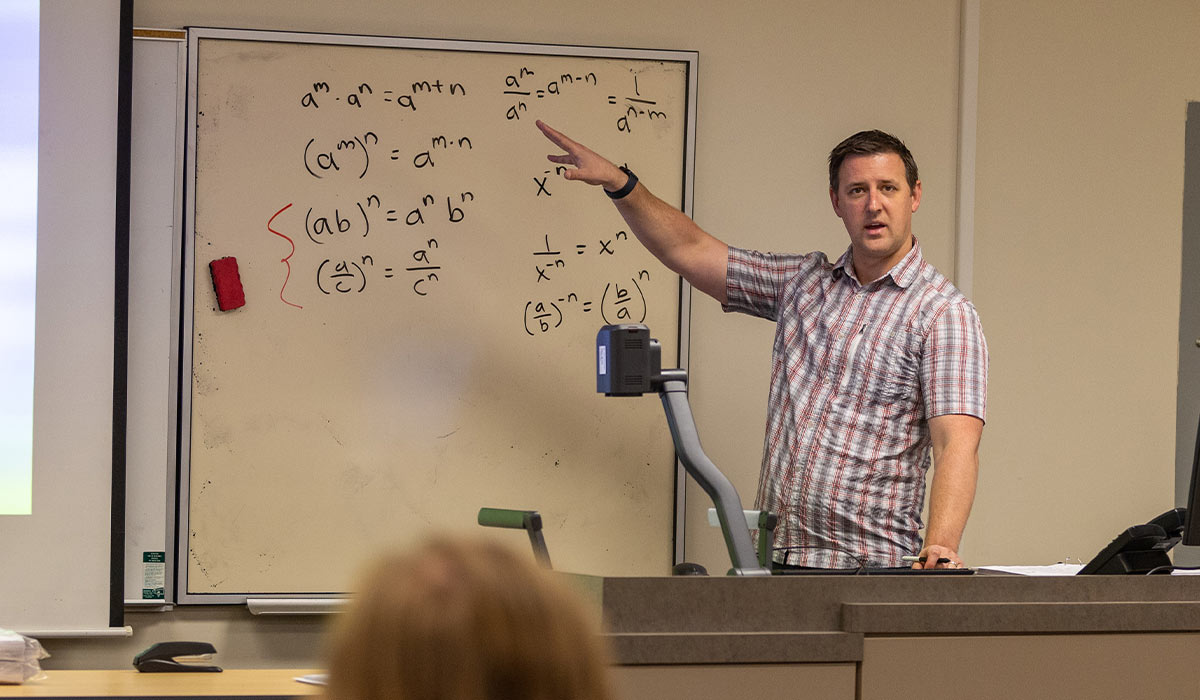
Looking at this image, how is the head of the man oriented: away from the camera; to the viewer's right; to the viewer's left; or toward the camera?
toward the camera

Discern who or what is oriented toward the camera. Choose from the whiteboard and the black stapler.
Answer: the whiteboard

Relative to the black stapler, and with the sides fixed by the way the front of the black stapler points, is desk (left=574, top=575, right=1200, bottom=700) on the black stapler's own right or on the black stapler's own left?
on the black stapler's own right

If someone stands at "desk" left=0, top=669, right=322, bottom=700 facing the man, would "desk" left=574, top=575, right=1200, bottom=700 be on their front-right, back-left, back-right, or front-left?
front-right

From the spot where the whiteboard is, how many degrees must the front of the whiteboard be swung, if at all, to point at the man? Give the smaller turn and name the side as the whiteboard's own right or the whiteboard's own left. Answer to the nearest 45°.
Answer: approximately 45° to the whiteboard's own left

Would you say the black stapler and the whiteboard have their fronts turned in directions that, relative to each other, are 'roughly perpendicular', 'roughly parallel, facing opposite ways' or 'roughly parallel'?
roughly perpendicular

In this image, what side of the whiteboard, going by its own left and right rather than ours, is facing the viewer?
front
